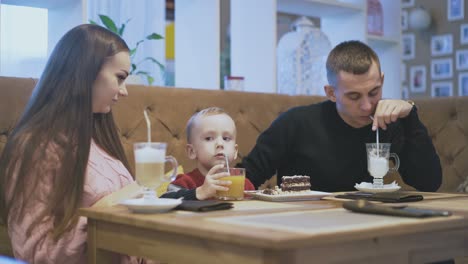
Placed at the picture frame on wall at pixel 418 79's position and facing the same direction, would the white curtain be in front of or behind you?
in front

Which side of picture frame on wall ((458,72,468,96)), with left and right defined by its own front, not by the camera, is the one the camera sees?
front

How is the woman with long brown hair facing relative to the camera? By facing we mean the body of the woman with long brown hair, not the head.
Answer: to the viewer's right

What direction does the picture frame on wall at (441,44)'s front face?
toward the camera

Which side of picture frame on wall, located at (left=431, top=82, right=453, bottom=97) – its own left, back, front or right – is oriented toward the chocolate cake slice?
front

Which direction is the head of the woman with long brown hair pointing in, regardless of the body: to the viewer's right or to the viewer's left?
to the viewer's right

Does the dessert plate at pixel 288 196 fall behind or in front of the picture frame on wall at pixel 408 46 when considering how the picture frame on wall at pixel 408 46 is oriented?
in front

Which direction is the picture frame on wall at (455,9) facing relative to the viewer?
toward the camera

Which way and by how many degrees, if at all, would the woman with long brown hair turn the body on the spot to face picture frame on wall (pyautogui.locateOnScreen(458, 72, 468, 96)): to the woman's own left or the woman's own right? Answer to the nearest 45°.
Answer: approximately 45° to the woman's own left

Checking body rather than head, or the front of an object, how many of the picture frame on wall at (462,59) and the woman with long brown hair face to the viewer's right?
1

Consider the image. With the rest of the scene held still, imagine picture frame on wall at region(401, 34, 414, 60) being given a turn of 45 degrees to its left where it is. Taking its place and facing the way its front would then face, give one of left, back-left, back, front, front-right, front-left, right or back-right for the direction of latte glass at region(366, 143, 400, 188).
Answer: front-right
